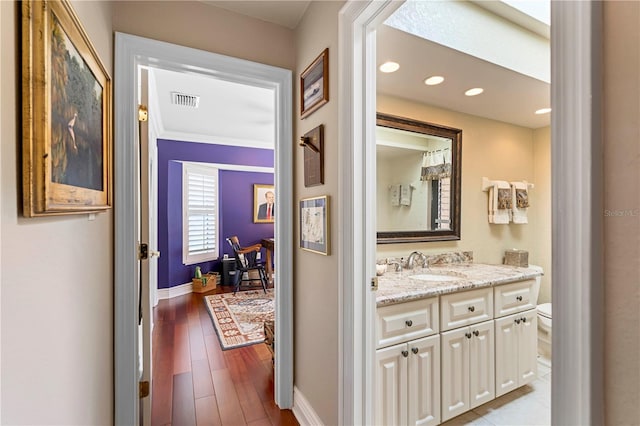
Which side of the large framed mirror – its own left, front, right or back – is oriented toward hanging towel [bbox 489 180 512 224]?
left

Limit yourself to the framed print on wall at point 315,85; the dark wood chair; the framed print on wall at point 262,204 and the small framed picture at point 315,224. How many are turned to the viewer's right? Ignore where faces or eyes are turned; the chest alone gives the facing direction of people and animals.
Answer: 1

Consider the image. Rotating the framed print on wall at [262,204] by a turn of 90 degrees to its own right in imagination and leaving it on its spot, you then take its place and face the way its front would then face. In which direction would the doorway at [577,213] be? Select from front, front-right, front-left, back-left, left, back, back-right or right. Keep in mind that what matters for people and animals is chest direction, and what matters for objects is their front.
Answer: left

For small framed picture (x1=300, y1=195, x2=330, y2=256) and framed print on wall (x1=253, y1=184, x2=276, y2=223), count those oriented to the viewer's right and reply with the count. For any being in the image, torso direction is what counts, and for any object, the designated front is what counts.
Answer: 0

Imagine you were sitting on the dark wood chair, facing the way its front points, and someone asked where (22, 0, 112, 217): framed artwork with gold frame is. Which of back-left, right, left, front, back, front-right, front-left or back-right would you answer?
right

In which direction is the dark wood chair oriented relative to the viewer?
to the viewer's right

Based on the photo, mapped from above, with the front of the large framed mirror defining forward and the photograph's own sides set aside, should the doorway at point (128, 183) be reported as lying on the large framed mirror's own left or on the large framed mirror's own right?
on the large framed mirror's own right

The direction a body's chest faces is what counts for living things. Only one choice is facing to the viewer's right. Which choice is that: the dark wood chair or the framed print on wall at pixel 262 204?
the dark wood chair

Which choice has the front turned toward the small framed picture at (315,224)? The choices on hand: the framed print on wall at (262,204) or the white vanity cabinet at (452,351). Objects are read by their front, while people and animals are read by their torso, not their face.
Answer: the framed print on wall

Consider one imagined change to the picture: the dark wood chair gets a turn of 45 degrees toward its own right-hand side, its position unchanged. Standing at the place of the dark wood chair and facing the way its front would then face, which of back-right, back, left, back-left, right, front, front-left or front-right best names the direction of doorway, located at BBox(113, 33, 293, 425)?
front-right

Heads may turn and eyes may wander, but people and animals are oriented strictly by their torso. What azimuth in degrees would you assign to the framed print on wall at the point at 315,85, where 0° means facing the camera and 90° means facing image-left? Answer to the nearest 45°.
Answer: approximately 45°

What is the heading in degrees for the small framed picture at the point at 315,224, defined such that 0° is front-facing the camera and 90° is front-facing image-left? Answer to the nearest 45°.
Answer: approximately 45°

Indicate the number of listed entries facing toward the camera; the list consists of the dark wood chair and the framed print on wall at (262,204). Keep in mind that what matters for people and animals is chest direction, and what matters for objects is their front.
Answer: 1

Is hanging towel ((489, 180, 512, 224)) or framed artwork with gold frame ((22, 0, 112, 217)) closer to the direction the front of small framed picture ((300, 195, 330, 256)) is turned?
the framed artwork with gold frame

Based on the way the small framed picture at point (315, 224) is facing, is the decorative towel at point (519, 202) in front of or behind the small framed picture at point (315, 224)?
behind

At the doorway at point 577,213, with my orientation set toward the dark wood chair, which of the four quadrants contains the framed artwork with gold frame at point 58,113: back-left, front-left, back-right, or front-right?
front-left
